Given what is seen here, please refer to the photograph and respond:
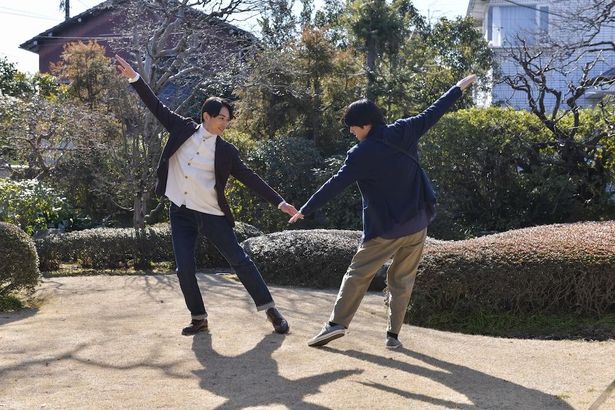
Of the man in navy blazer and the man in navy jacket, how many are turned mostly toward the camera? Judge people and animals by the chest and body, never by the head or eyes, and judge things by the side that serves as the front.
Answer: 1

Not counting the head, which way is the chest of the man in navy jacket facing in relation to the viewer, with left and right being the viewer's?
facing away from the viewer and to the left of the viewer

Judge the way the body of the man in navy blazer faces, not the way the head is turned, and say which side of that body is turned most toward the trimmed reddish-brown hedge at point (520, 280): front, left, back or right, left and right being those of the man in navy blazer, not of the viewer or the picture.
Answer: left

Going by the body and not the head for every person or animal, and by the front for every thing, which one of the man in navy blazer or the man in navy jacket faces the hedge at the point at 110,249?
the man in navy jacket

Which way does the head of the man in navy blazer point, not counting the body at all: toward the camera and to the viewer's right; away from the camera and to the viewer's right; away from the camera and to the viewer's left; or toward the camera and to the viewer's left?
toward the camera and to the viewer's right

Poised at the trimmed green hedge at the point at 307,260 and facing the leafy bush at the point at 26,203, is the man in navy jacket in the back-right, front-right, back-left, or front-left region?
back-left

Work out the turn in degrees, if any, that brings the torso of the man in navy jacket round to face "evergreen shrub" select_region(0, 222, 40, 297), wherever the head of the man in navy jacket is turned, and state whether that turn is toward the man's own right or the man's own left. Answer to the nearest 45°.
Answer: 0° — they already face it

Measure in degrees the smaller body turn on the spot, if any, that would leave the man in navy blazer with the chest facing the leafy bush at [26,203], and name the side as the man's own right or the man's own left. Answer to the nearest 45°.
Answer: approximately 135° to the man's own right

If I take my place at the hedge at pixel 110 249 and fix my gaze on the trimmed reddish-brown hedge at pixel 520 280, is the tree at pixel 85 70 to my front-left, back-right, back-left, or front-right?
back-left
